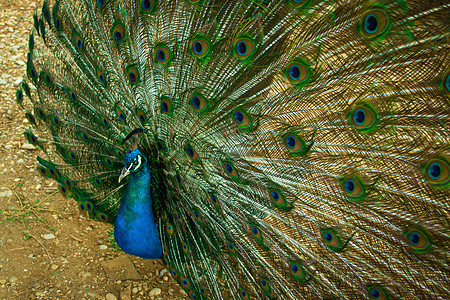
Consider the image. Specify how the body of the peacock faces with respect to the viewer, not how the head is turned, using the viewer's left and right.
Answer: facing the viewer and to the left of the viewer
